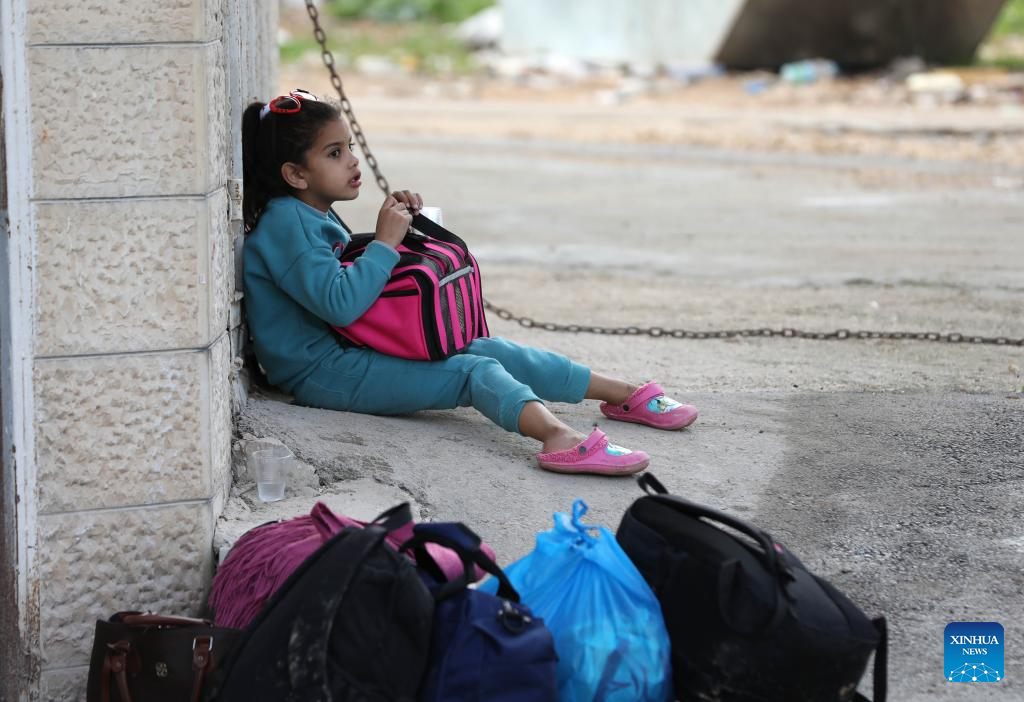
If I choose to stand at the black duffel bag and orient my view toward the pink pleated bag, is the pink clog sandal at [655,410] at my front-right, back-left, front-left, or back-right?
front-right

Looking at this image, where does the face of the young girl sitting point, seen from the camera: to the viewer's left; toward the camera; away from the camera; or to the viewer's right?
to the viewer's right

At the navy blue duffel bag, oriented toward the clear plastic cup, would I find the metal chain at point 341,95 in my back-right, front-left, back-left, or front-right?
front-right

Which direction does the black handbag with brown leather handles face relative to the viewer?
toward the camera

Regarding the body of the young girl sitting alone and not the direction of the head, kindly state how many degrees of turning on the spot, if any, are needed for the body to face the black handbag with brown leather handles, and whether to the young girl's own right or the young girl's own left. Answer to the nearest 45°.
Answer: approximately 90° to the young girl's own right

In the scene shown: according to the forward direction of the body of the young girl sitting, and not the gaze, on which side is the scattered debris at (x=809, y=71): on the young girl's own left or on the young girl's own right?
on the young girl's own left

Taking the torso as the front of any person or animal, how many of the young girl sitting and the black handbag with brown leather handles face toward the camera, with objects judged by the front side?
1

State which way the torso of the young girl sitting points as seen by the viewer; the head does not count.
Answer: to the viewer's right

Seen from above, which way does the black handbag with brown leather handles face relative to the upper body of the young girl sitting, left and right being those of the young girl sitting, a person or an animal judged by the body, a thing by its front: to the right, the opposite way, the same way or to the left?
to the right

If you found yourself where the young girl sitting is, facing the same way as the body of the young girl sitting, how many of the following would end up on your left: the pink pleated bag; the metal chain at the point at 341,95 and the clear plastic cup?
1

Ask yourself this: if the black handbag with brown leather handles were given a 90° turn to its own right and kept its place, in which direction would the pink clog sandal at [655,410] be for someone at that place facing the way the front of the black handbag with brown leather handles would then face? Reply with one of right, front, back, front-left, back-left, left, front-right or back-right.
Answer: back-right

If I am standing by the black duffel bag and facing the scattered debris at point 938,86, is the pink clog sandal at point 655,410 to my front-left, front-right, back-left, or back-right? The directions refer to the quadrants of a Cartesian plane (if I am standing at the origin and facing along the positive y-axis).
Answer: front-left

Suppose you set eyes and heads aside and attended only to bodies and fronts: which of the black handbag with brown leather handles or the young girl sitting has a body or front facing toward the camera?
the black handbag with brown leather handles

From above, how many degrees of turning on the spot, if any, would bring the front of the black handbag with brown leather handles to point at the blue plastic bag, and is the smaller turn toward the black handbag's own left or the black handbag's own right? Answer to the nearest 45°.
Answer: approximately 90° to the black handbag's own left
